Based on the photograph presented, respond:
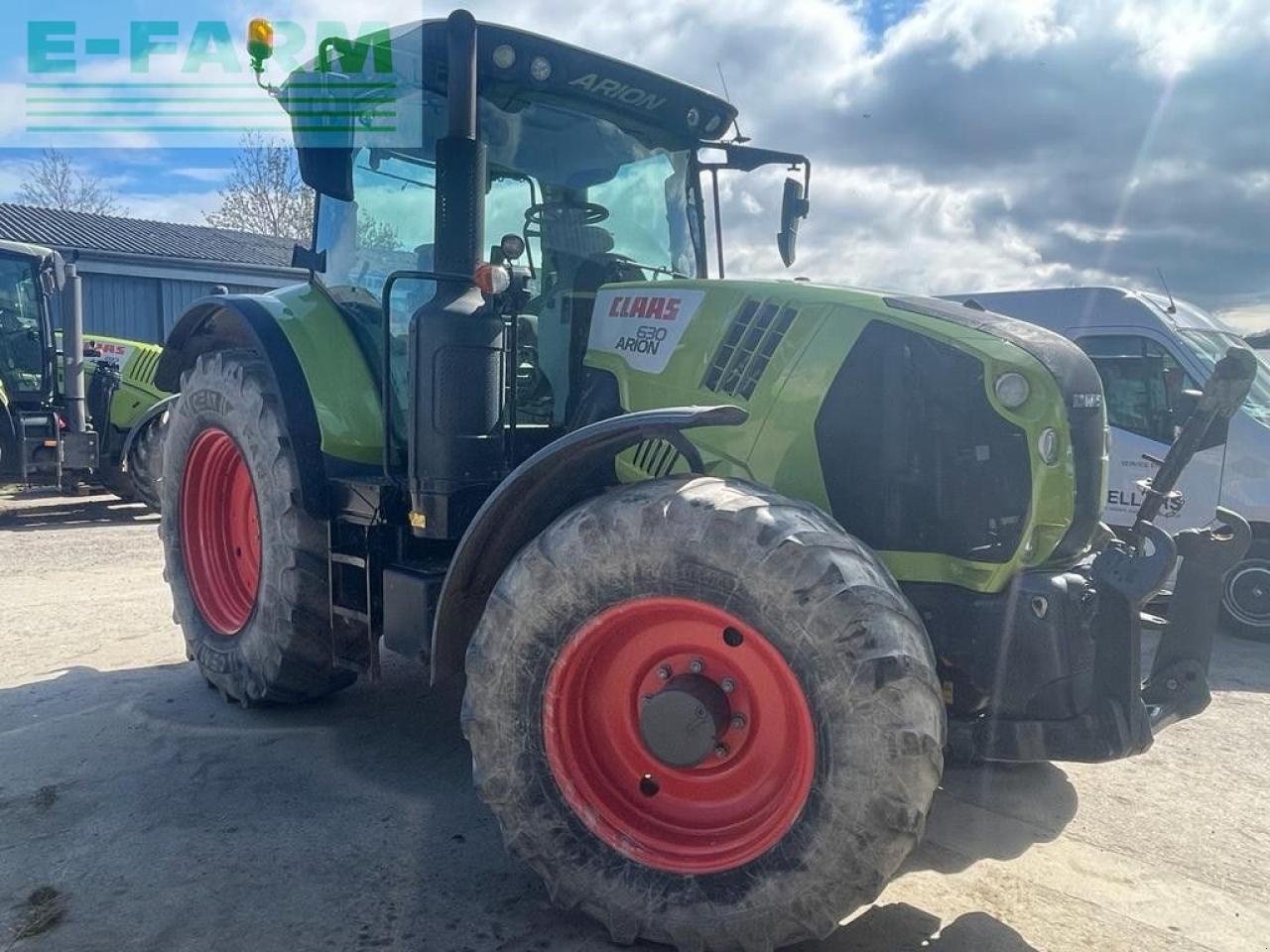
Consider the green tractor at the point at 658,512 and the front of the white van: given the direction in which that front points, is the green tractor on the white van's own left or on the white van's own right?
on the white van's own right

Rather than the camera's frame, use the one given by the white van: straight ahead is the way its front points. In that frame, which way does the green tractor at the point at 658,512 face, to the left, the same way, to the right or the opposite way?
the same way

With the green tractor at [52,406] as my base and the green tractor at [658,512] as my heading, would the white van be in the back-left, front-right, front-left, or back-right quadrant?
front-left

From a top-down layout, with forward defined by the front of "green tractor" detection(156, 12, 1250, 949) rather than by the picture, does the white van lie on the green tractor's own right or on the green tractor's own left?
on the green tractor's own left

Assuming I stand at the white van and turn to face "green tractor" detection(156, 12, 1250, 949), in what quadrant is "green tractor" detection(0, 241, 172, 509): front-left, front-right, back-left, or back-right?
front-right

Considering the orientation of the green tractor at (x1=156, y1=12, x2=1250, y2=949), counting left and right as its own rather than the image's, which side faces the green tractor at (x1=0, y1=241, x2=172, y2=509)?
back

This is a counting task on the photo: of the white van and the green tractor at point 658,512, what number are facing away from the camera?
0

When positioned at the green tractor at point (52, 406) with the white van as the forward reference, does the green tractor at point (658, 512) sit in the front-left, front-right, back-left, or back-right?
front-right

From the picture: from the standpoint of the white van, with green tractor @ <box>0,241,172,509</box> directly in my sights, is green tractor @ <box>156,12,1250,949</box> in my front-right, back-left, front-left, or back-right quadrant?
front-left

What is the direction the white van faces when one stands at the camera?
facing the viewer and to the right of the viewer
